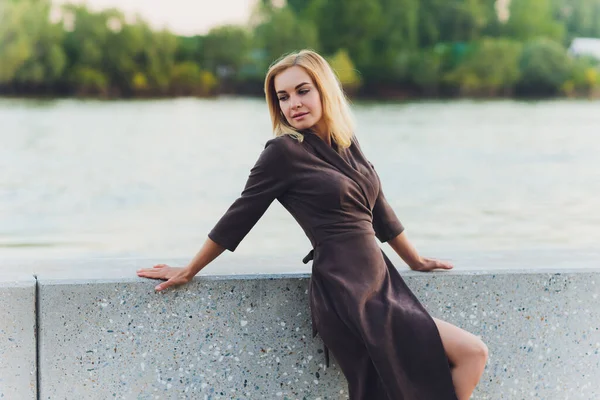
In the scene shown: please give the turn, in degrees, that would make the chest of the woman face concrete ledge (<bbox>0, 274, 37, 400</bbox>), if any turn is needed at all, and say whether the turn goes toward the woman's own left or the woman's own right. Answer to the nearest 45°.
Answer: approximately 135° to the woman's own right

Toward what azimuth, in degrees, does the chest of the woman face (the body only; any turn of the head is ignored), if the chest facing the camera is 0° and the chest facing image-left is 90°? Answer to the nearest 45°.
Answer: approximately 315°

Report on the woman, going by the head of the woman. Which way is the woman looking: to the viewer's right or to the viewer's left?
to the viewer's left
